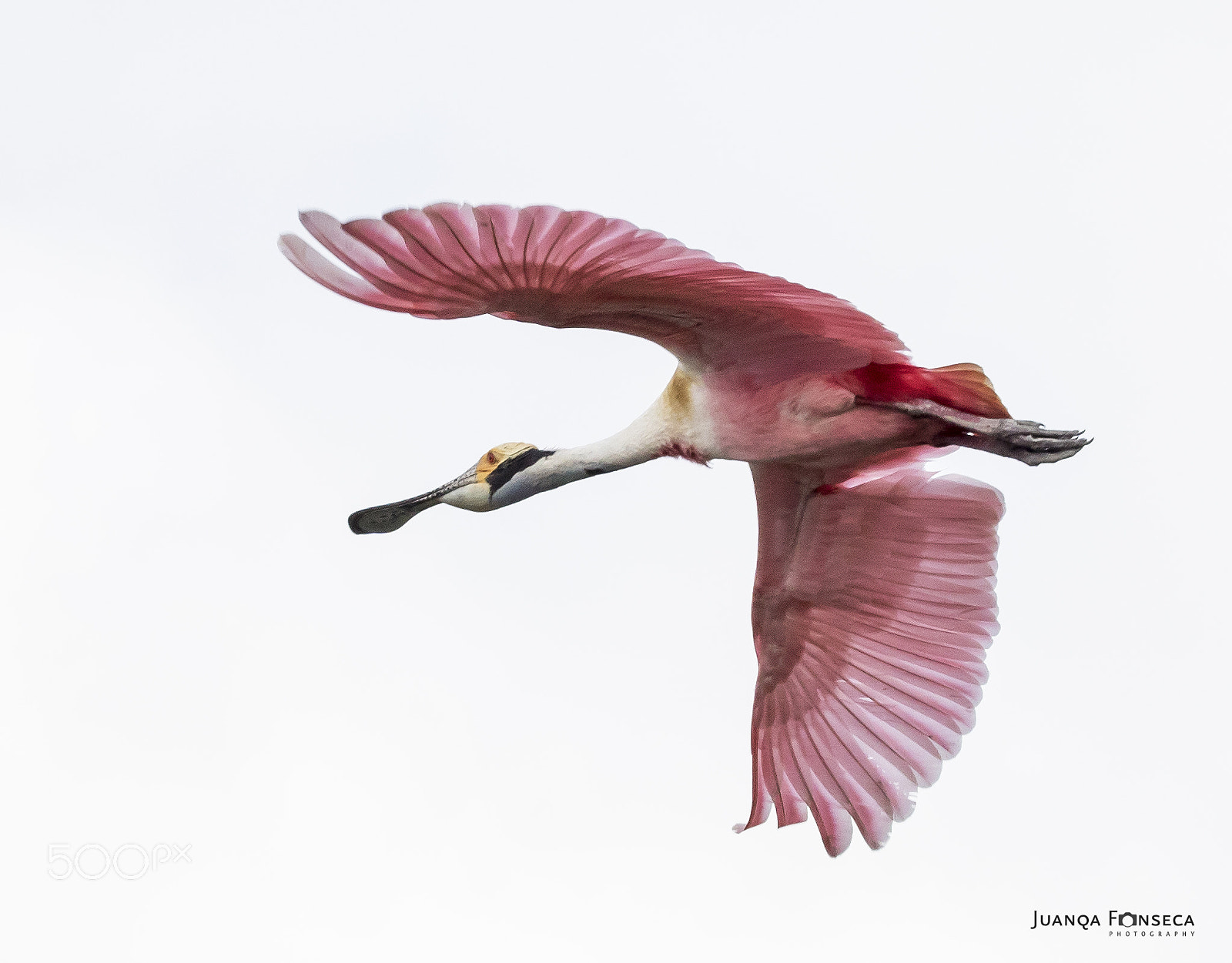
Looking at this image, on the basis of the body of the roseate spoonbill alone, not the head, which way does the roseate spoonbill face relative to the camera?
to the viewer's left
